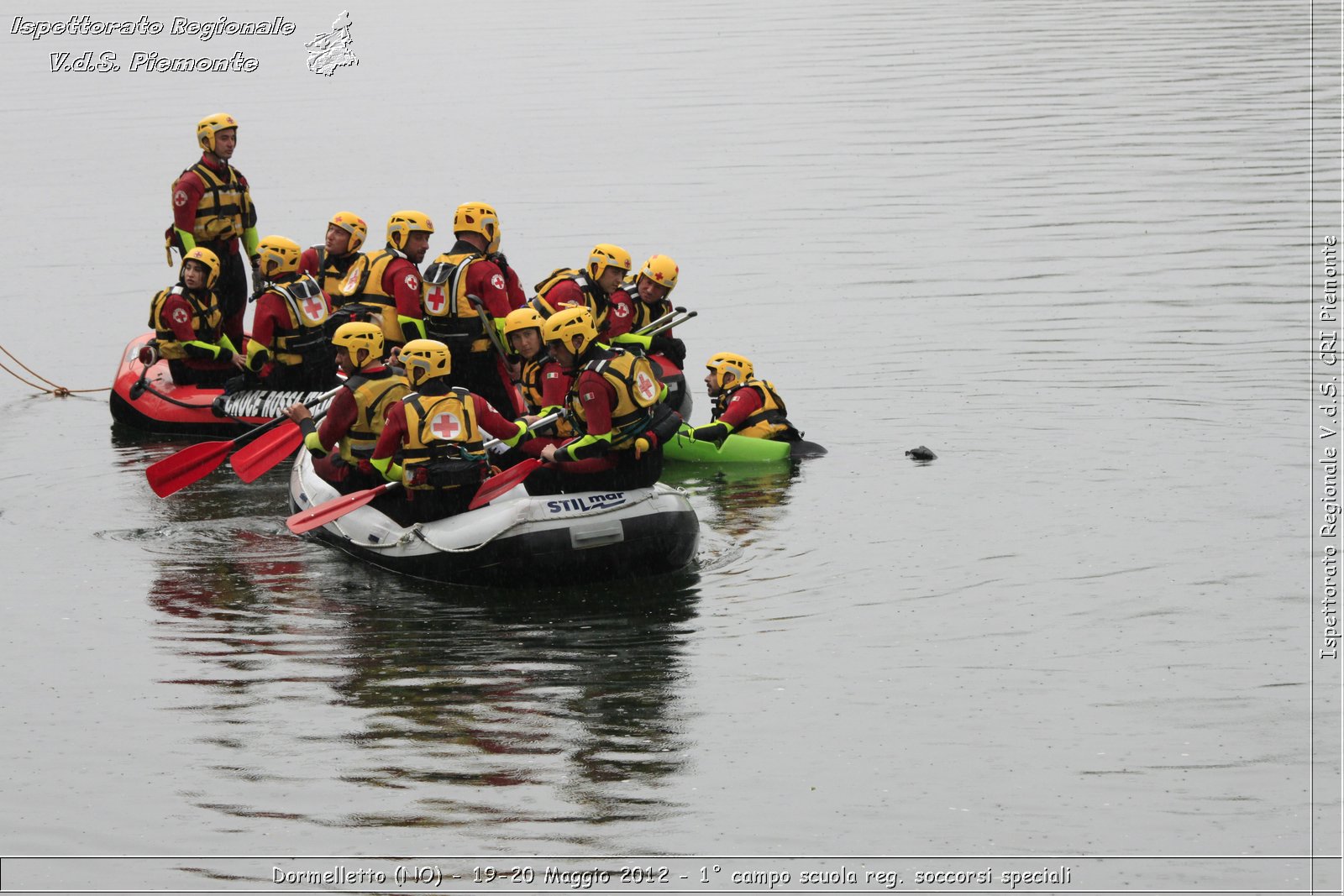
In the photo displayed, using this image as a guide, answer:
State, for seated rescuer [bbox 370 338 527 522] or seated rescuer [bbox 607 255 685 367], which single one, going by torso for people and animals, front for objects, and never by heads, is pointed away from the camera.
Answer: seated rescuer [bbox 370 338 527 522]

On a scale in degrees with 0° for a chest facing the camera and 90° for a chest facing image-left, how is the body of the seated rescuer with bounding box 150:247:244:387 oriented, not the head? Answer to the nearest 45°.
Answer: approximately 315°

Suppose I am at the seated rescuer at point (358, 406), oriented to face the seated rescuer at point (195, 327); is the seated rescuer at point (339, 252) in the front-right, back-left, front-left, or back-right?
front-right

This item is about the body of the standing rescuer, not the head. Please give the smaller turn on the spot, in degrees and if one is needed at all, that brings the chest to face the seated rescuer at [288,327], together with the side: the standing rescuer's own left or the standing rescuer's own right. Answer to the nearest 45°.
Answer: approximately 45° to the standing rescuer's own right

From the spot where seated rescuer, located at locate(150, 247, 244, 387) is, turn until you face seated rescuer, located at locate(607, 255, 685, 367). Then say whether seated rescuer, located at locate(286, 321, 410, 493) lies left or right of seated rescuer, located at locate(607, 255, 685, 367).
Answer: right

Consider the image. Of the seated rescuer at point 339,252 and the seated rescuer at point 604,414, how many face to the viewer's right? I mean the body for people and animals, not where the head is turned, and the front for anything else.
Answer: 0

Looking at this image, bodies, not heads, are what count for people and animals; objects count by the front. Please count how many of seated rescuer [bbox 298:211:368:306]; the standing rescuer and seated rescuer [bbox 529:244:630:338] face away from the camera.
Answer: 0

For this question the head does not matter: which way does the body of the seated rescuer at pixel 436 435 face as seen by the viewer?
away from the camera

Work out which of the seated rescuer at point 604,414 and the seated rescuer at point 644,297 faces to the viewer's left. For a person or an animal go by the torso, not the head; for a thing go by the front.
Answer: the seated rescuer at point 604,414

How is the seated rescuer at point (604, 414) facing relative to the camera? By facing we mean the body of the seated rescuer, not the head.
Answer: to the viewer's left

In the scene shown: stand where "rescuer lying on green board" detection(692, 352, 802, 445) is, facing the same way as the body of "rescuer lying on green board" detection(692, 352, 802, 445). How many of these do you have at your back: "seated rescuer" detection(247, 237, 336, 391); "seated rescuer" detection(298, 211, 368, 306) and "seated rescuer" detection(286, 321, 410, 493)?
0
